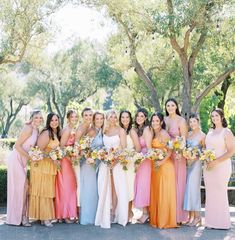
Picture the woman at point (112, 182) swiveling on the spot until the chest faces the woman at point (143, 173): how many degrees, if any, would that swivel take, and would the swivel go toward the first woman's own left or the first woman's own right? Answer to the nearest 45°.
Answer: approximately 90° to the first woman's own left

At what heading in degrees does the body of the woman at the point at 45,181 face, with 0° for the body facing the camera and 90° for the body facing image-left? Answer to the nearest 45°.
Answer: approximately 315°

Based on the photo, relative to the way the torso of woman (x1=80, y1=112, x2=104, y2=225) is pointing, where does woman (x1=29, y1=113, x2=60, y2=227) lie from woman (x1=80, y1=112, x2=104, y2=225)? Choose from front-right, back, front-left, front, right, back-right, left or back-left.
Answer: back-right

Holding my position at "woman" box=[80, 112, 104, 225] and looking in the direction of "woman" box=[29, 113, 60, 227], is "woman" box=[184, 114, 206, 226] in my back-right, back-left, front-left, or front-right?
back-left

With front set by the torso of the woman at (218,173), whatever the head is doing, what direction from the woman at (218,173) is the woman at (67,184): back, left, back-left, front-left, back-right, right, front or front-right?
front-right

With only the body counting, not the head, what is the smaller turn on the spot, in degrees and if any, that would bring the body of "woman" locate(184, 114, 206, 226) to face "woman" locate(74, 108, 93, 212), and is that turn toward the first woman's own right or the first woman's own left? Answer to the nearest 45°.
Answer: approximately 45° to the first woman's own right

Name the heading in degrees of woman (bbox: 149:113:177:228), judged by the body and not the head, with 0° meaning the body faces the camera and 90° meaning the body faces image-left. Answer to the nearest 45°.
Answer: approximately 45°
